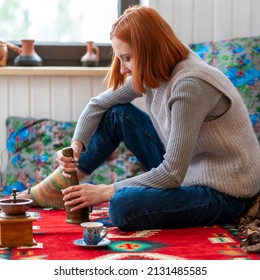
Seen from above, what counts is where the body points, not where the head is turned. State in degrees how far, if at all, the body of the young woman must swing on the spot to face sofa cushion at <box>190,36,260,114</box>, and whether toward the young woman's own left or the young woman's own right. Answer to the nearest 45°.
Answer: approximately 90° to the young woman's own right

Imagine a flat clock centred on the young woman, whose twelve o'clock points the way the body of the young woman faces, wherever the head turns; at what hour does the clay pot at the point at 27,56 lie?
The clay pot is roughly at 2 o'clock from the young woman.

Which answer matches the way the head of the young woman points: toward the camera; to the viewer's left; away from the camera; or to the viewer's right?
to the viewer's left

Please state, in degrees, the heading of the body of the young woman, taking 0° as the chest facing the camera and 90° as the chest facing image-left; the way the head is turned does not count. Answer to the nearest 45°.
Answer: approximately 90°

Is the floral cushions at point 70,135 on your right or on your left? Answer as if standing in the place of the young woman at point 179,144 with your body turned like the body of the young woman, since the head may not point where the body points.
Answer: on your right

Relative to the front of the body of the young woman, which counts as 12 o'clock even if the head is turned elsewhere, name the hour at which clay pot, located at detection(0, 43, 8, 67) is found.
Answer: The clay pot is roughly at 2 o'clock from the young woman.
